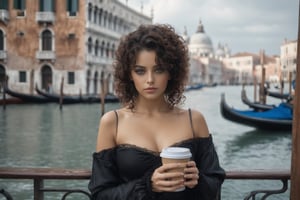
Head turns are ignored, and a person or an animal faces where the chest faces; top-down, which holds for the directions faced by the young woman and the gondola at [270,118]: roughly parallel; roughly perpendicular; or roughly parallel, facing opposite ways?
roughly perpendicular

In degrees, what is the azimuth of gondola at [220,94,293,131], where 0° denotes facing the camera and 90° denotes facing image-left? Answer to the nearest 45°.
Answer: approximately 90°

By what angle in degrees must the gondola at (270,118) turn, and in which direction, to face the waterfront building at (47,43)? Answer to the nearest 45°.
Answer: approximately 45° to its right

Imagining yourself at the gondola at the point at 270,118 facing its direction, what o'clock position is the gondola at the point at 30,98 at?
the gondola at the point at 30,98 is roughly at 1 o'clock from the gondola at the point at 270,118.

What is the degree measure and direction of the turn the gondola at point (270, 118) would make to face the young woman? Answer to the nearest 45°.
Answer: approximately 90° to its left

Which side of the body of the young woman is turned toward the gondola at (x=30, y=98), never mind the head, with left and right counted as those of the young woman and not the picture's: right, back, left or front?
back

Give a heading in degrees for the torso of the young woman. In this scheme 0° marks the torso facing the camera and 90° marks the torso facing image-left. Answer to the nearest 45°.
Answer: approximately 0°

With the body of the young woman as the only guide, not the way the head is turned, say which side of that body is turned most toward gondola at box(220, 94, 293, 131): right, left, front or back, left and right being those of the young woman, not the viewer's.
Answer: back

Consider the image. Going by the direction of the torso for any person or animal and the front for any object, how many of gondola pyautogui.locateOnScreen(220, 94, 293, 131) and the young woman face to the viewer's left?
1
